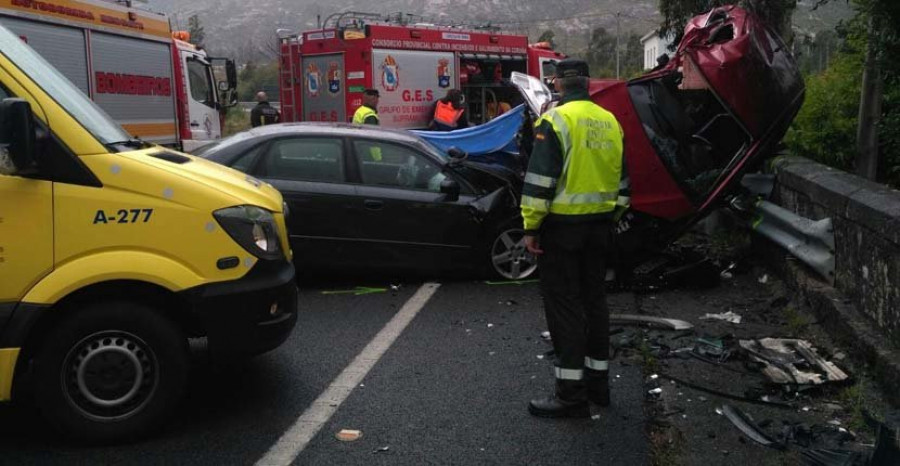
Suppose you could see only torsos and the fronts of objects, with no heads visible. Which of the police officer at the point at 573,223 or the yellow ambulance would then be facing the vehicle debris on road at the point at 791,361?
the yellow ambulance

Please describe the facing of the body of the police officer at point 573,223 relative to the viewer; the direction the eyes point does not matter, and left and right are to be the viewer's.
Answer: facing away from the viewer and to the left of the viewer

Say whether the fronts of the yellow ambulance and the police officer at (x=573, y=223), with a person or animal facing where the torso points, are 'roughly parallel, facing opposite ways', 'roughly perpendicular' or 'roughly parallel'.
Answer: roughly perpendicular

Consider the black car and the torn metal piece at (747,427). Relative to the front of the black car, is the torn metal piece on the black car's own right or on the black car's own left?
on the black car's own right

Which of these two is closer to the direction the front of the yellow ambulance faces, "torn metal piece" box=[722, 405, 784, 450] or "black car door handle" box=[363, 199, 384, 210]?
the torn metal piece

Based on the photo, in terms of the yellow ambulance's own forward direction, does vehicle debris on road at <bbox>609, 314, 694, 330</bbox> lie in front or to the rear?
in front

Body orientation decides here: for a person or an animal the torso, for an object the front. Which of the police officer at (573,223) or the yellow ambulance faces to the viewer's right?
the yellow ambulance

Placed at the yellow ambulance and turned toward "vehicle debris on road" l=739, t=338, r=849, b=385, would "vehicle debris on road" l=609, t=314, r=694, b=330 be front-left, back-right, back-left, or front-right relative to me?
front-left

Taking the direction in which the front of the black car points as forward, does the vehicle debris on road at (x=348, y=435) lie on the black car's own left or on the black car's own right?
on the black car's own right

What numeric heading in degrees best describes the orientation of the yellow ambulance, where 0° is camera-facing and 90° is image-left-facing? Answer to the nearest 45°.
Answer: approximately 270°

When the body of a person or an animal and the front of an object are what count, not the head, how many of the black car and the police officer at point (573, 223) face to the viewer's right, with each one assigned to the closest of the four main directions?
1

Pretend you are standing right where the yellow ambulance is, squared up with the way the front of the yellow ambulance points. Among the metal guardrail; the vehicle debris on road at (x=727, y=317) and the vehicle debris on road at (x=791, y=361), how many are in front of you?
3

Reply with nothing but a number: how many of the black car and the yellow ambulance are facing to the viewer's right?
2

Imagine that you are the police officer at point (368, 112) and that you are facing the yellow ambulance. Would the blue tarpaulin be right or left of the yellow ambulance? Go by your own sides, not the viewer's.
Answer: left

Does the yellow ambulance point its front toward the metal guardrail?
yes

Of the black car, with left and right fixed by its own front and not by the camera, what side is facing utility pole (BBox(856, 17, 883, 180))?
front

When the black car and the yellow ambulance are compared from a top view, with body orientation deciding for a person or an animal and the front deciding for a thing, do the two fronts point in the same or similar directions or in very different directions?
same or similar directions

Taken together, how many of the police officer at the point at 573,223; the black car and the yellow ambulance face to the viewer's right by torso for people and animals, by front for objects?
2
